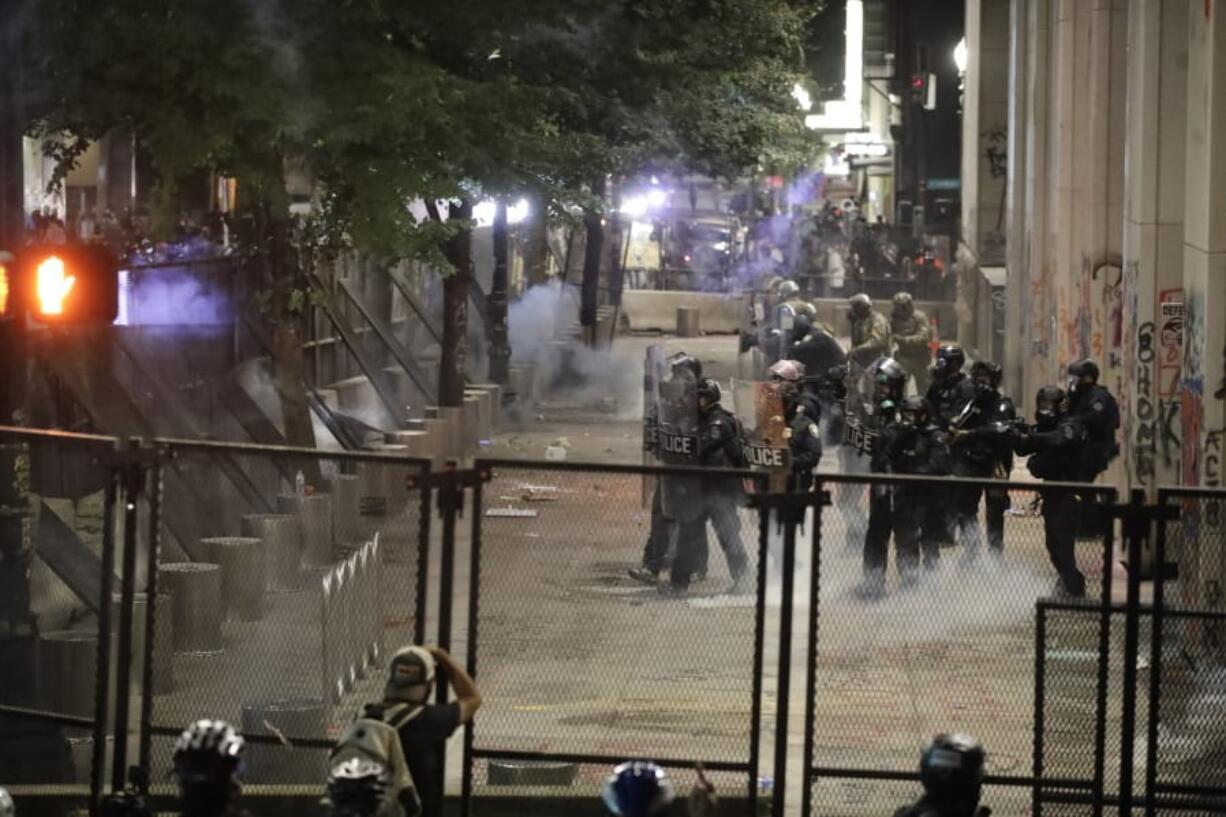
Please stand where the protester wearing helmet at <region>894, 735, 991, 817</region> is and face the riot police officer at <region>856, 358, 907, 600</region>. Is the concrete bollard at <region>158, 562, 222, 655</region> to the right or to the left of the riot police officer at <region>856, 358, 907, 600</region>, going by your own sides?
left

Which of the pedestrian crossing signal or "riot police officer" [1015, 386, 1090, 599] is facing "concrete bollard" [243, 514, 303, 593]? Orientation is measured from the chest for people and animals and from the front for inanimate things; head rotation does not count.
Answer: the riot police officer

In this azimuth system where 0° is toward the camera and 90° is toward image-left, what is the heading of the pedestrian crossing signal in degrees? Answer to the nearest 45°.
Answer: approximately 0°

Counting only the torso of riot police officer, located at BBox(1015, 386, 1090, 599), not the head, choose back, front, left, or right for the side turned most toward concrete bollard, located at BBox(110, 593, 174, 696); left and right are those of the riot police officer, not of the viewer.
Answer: front

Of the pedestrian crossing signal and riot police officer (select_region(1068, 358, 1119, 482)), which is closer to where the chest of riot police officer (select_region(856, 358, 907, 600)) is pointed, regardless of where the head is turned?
the pedestrian crossing signal
